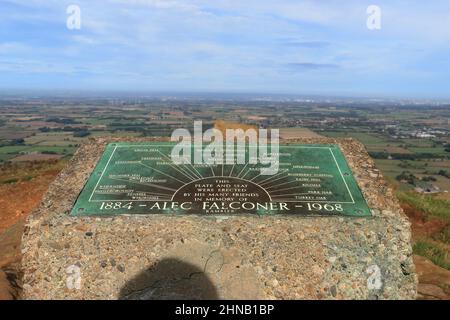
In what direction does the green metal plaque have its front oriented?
toward the camera
